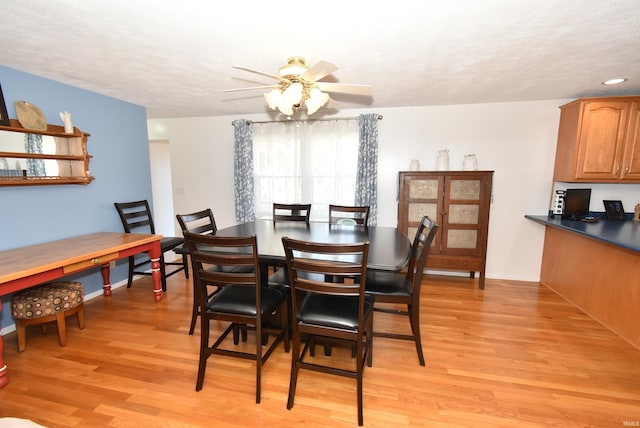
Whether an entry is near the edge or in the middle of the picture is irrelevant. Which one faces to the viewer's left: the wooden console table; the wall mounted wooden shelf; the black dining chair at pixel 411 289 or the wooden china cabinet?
the black dining chair

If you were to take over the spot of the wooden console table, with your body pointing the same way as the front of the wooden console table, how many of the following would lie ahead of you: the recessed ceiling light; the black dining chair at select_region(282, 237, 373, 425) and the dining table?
3

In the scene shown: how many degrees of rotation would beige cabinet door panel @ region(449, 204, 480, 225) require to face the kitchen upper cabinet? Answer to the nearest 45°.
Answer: approximately 90° to its left

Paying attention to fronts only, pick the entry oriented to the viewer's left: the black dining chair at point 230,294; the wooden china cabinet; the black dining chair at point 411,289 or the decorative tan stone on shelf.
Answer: the black dining chair at point 411,289

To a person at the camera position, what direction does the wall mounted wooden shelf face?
facing the viewer and to the right of the viewer

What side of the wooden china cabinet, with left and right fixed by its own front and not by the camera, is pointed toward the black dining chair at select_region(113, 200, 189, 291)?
right

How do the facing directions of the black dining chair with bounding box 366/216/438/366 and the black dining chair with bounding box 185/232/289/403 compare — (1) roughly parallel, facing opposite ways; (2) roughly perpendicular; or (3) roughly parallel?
roughly perpendicular

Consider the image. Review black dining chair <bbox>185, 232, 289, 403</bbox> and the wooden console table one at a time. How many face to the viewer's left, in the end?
0

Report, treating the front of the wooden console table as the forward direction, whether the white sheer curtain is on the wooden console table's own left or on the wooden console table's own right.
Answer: on the wooden console table's own left

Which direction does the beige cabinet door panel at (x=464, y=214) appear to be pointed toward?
toward the camera

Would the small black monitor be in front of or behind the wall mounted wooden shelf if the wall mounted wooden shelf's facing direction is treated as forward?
in front

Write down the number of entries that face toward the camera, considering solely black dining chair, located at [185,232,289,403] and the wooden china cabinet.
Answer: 1

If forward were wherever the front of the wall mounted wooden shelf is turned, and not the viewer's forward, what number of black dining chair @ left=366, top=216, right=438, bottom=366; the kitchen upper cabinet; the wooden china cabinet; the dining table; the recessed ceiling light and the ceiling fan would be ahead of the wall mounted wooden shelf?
6

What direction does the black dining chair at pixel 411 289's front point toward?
to the viewer's left

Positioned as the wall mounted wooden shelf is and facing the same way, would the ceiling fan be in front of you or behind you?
in front

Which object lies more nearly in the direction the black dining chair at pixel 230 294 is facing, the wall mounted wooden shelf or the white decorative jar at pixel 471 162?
the white decorative jar

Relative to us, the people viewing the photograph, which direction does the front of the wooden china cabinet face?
facing the viewer
